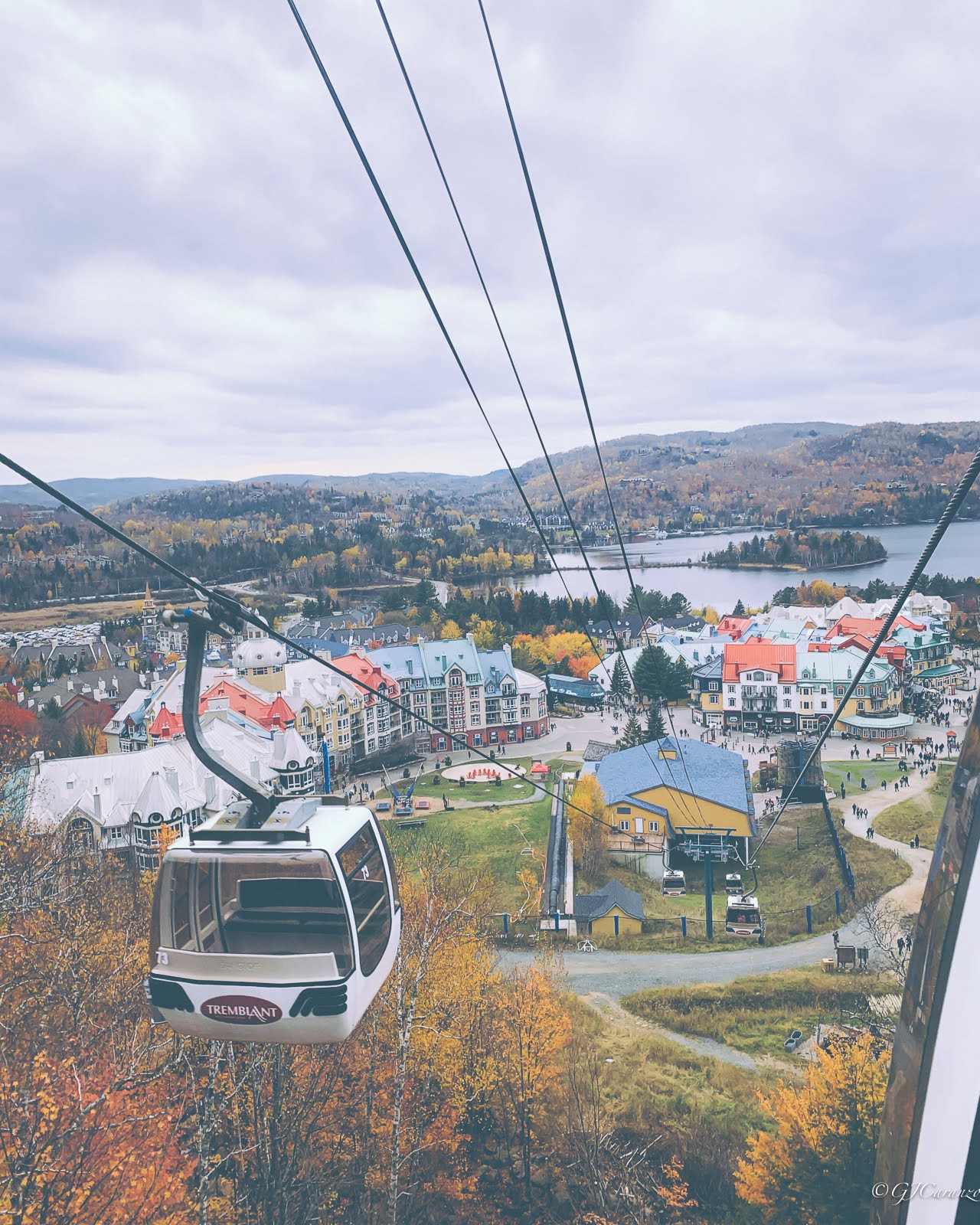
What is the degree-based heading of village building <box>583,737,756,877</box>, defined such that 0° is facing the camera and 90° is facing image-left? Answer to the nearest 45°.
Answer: approximately 0°

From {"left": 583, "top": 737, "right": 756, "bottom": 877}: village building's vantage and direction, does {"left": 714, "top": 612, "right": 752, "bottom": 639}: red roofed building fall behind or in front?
behind

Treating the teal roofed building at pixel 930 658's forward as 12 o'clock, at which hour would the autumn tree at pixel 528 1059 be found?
The autumn tree is roughly at 12 o'clock from the teal roofed building.

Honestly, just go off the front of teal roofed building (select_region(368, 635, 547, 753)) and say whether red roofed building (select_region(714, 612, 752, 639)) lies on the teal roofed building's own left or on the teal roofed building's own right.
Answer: on the teal roofed building's own left

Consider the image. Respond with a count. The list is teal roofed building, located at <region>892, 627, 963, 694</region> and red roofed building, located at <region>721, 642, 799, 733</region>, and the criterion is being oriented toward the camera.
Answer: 2

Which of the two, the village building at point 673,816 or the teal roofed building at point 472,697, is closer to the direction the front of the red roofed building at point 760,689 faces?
the village building

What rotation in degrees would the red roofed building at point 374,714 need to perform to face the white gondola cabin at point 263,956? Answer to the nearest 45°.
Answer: approximately 45° to its right

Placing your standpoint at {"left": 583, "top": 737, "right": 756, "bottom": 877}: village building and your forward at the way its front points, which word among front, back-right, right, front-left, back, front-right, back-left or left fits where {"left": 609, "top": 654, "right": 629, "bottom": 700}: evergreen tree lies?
back
